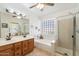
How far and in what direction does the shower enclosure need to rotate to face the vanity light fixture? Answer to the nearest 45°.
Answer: approximately 45° to its right

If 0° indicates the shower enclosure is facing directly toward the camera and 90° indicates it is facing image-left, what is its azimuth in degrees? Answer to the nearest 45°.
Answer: approximately 45°

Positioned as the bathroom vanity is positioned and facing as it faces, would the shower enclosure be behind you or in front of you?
in front

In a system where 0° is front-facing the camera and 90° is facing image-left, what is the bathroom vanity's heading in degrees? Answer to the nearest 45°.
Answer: approximately 315°

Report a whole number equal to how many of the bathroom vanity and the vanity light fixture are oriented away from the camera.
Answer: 0

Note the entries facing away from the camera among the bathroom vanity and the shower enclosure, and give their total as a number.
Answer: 0
